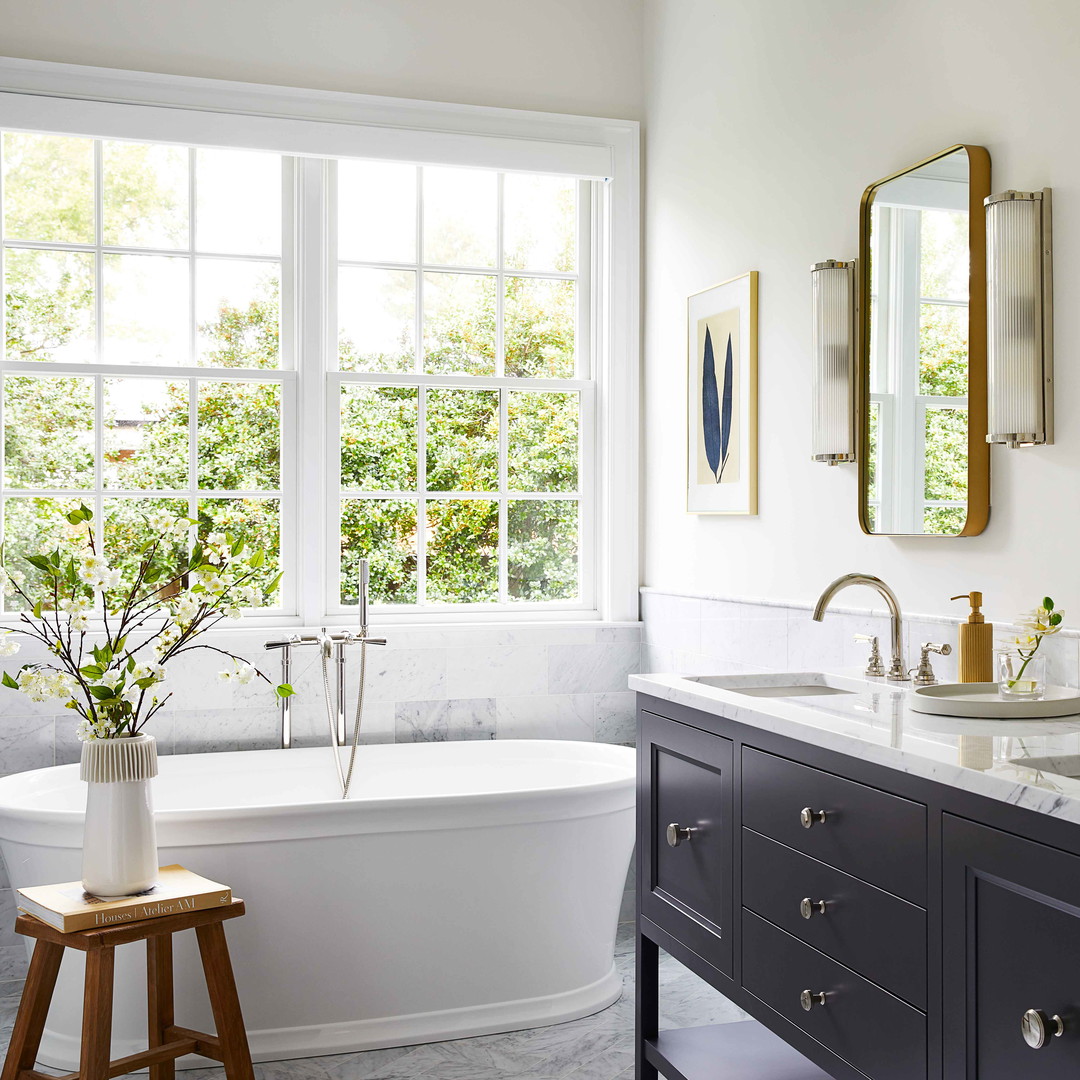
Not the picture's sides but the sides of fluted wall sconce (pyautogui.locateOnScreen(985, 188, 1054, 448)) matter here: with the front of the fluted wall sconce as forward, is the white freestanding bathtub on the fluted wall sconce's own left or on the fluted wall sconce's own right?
on the fluted wall sconce's own right

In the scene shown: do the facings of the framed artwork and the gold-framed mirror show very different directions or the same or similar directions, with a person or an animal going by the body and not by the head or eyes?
same or similar directions

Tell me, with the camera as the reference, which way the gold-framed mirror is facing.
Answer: facing the viewer and to the left of the viewer

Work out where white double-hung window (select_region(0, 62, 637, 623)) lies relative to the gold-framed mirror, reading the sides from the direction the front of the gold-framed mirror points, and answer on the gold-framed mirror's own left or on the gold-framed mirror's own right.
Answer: on the gold-framed mirror's own right

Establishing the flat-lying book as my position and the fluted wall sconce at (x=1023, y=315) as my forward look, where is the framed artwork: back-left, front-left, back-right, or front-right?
front-left

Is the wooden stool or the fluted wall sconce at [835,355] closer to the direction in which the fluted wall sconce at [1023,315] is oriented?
the wooden stool

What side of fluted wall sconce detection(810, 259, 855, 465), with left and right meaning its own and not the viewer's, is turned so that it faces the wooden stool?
front

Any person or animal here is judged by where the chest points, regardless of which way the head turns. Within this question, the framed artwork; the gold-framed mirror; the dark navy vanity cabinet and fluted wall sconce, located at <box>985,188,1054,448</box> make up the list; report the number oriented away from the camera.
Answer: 0

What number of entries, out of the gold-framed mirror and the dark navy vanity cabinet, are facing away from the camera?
0

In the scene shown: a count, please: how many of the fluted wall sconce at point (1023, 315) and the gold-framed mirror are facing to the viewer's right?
0

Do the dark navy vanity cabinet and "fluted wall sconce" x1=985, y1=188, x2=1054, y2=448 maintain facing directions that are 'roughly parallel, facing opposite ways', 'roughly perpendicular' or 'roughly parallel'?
roughly parallel

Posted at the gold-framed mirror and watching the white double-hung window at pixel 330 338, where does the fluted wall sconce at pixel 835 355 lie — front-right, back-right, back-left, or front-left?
front-right

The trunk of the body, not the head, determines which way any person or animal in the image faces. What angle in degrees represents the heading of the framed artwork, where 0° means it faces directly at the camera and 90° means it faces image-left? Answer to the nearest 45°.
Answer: approximately 45°

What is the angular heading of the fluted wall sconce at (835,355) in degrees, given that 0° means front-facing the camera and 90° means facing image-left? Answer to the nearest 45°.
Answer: approximately 45°
